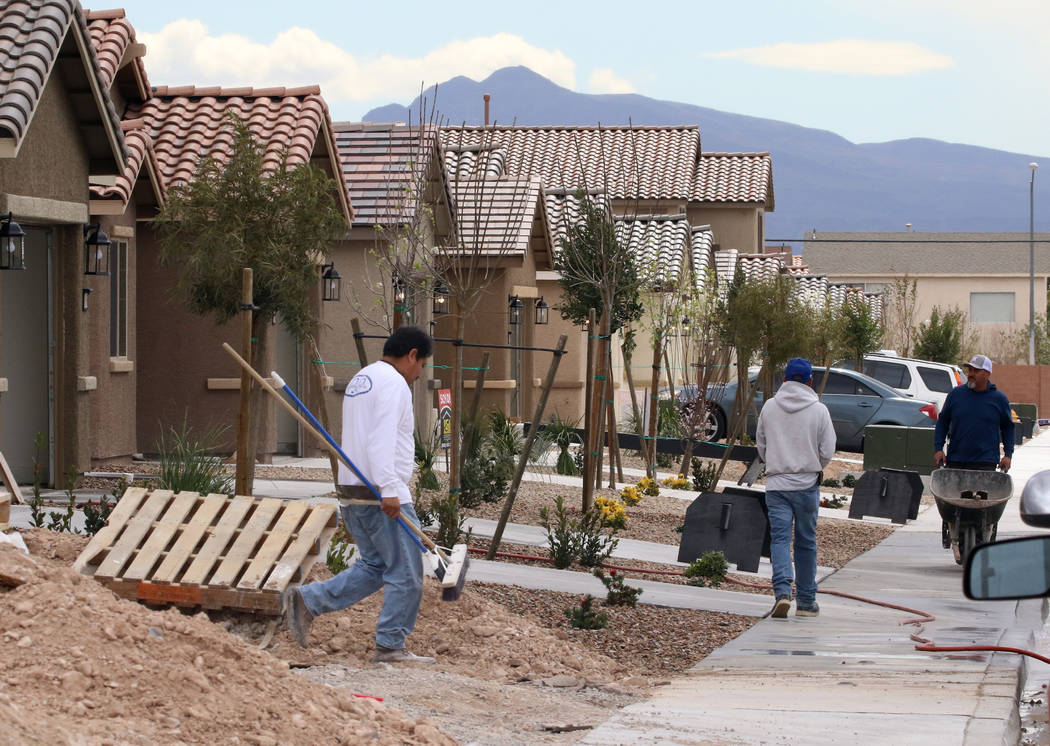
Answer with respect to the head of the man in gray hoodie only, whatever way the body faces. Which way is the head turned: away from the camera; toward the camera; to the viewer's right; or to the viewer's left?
away from the camera

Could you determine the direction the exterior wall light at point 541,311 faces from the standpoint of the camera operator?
facing the viewer and to the right of the viewer

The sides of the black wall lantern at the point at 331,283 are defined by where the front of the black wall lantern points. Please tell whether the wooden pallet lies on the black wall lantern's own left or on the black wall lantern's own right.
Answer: on the black wall lantern's own right

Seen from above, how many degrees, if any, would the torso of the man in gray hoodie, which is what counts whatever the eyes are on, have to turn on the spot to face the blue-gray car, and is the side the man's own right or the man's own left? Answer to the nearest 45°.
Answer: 0° — they already face it

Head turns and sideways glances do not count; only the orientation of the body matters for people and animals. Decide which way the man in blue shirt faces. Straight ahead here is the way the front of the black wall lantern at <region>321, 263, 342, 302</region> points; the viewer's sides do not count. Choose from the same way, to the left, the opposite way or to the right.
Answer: to the right

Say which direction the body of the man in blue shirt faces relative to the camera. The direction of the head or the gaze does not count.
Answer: toward the camera

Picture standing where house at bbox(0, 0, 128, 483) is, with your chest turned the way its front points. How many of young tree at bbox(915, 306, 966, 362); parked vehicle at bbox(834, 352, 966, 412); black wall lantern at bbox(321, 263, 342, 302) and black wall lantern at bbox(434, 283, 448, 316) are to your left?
4

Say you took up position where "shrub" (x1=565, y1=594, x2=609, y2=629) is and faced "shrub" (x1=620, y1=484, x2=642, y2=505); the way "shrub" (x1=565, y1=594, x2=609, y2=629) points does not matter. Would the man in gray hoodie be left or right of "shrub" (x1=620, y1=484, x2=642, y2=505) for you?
right

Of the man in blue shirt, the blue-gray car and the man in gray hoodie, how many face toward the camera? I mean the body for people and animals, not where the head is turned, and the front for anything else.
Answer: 1

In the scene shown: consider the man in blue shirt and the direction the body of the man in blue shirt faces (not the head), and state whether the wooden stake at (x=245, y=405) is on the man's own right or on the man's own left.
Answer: on the man's own right

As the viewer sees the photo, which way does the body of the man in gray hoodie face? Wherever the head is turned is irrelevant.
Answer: away from the camera
